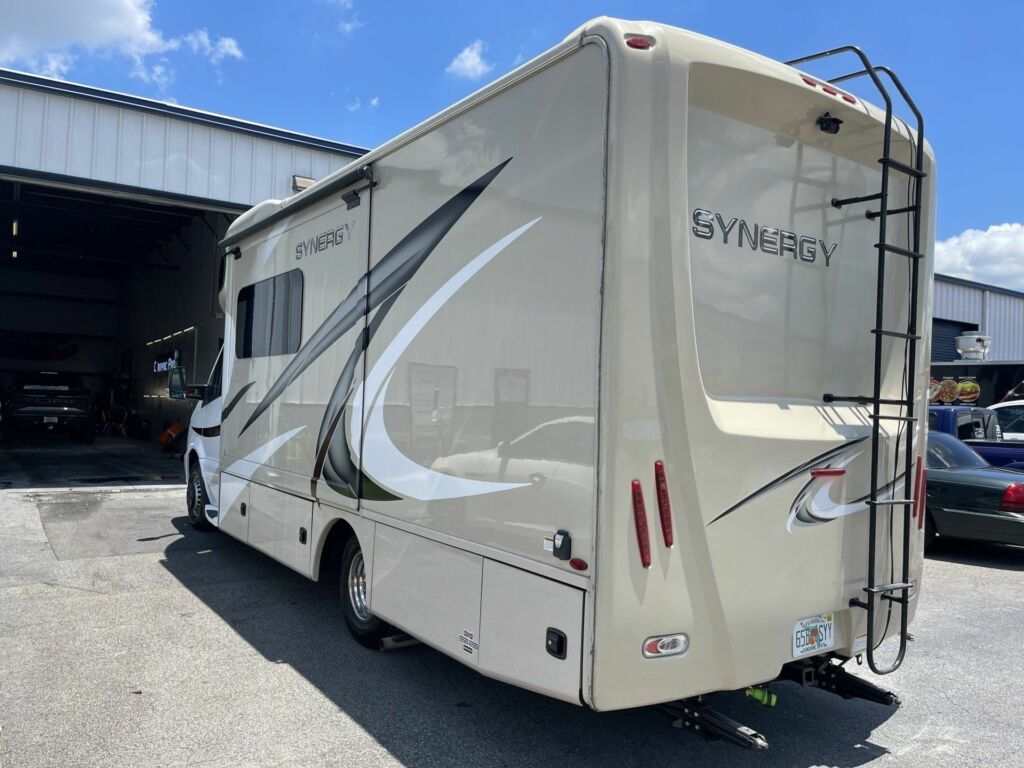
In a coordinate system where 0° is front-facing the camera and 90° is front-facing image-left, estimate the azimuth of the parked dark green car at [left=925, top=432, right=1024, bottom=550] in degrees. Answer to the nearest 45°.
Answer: approximately 135°

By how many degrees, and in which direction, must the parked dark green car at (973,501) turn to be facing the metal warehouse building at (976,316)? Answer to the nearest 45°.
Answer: approximately 45° to its right

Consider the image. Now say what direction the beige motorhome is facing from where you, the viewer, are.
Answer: facing away from the viewer and to the left of the viewer

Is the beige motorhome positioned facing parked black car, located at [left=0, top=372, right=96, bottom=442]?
yes

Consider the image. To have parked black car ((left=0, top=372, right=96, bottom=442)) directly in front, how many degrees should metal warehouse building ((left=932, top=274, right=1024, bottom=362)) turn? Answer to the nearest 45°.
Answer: approximately 90° to its right

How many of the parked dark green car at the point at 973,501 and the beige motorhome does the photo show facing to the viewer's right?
0

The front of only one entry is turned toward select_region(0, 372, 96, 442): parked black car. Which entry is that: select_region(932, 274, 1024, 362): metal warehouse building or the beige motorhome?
the beige motorhome

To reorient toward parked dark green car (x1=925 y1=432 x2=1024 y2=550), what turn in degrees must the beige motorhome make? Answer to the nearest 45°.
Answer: approximately 90° to its right

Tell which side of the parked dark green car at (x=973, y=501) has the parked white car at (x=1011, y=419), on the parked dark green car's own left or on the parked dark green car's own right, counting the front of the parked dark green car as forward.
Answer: on the parked dark green car's own right

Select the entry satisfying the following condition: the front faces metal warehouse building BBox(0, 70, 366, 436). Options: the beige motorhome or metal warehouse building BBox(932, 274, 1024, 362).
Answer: the beige motorhome

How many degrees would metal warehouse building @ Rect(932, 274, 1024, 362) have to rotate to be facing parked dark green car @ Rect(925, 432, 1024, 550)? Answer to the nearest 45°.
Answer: approximately 45° to its right
